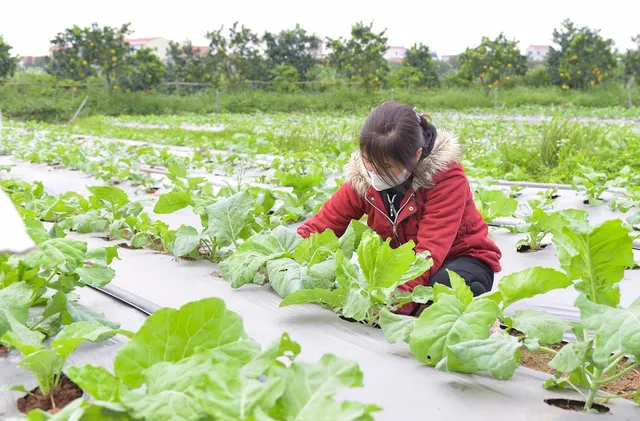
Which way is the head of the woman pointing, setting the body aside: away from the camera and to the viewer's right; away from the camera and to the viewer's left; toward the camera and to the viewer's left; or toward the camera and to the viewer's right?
toward the camera and to the viewer's left

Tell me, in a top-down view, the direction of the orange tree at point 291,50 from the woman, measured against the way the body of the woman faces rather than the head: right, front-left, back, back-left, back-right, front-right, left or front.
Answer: back-right

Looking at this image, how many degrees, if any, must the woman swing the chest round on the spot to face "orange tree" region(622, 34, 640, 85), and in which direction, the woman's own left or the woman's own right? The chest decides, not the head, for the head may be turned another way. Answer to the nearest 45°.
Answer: approximately 135° to the woman's own right

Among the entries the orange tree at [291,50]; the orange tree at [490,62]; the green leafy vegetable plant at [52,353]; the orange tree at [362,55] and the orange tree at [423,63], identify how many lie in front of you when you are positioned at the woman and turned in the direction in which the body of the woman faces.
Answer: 1

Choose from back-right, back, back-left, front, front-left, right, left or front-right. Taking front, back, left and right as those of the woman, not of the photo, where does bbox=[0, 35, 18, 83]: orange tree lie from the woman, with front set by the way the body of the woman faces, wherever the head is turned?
right

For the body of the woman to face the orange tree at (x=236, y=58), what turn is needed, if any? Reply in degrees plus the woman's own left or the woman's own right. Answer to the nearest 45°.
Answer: approximately 135° to the woman's own right

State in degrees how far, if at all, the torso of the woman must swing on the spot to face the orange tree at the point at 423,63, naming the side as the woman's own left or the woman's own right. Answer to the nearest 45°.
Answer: approximately 135° to the woman's own right

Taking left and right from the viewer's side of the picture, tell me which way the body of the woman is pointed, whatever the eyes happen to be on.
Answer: facing the viewer and to the left of the viewer

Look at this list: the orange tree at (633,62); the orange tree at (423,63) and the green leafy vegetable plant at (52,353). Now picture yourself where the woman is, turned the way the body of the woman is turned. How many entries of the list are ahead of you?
1

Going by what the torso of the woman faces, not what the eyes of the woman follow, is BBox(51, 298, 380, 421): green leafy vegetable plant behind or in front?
in front

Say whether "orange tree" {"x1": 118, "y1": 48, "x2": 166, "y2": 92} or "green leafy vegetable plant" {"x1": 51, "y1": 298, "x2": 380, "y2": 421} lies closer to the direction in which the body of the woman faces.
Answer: the green leafy vegetable plant

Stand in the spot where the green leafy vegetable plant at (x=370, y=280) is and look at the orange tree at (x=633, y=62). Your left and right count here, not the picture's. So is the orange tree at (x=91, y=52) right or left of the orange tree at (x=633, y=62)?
left

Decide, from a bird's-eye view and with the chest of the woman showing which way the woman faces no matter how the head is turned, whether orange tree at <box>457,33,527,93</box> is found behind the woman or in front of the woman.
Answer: behind
